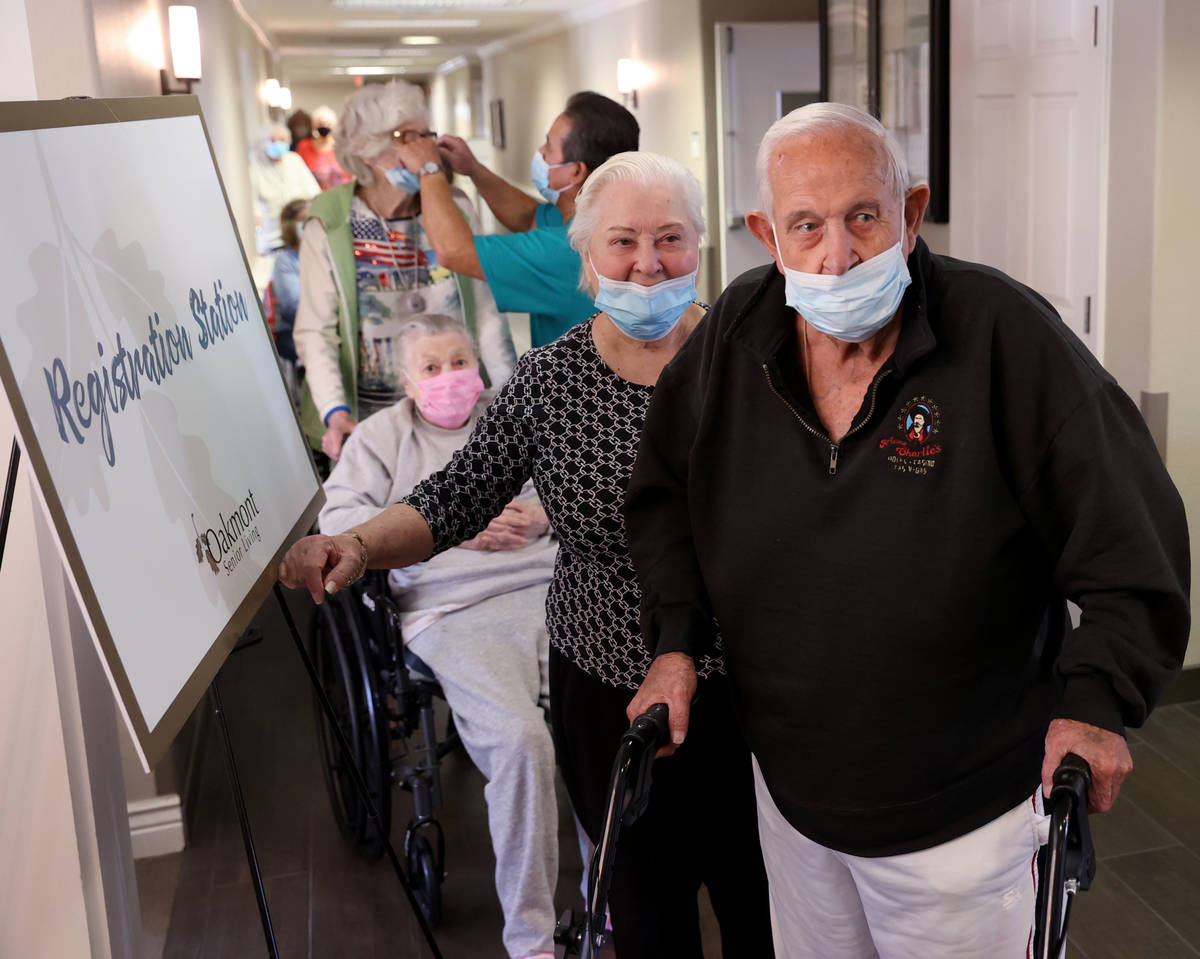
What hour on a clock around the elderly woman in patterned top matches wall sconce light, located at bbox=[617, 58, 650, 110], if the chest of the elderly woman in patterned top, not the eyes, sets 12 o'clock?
The wall sconce light is roughly at 6 o'clock from the elderly woman in patterned top.

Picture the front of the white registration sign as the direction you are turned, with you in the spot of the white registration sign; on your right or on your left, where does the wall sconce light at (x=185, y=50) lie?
on your left

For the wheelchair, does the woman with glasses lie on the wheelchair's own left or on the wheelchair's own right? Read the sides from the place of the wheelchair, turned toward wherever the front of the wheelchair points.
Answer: on the wheelchair's own left

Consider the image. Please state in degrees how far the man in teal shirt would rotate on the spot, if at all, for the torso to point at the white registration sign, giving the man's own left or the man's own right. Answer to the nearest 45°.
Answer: approximately 90° to the man's own left

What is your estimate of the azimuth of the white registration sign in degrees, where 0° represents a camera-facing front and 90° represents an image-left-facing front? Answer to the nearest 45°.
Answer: approximately 315°

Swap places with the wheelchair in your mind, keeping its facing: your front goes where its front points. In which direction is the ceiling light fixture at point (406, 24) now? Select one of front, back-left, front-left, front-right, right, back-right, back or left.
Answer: back-left

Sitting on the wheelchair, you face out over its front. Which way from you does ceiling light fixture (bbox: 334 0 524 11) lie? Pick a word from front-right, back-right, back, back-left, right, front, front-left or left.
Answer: back-left

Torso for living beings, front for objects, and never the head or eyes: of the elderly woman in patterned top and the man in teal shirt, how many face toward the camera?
1

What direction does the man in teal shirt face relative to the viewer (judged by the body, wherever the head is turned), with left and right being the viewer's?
facing to the left of the viewer

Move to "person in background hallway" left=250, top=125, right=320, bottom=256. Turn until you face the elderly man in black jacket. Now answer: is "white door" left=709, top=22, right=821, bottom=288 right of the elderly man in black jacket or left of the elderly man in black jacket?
left

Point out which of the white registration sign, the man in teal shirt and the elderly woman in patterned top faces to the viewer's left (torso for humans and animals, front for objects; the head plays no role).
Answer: the man in teal shirt
